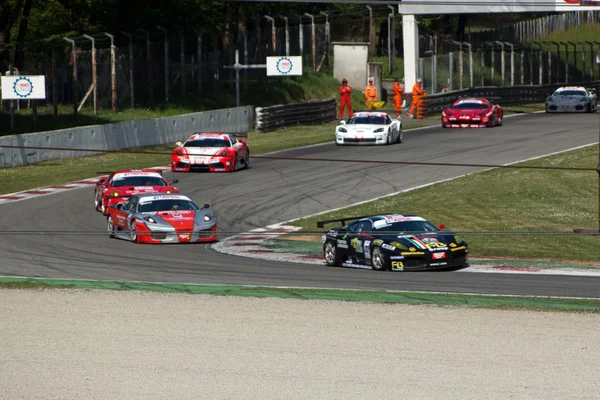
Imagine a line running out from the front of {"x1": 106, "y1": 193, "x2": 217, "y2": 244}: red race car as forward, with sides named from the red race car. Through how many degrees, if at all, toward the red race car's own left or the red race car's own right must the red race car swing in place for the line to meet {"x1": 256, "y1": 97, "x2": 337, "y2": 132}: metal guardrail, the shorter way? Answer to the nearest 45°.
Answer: approximately 135° to the red race car's own left

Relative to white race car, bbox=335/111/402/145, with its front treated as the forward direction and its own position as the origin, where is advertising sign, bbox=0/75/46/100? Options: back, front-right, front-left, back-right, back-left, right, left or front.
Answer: right

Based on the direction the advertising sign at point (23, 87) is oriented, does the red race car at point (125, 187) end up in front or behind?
in front

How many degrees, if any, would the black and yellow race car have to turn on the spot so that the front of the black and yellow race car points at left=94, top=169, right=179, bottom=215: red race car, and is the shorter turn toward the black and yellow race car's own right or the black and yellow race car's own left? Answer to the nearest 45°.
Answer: approximately 180°

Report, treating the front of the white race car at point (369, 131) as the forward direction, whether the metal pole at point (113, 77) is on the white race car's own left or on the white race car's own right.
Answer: on the white race car's own right

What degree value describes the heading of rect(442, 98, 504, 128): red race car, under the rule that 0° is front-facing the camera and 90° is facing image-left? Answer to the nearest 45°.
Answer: approximately 0°

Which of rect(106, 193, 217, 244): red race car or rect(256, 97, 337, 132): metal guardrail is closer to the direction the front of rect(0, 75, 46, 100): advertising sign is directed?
the red race car

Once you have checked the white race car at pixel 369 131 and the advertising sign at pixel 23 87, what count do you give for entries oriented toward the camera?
2

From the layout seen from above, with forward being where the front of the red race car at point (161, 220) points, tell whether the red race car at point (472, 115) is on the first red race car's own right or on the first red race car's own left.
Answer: on the first red race car's own left

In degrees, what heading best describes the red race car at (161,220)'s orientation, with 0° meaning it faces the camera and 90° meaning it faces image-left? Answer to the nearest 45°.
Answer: approximately 315°

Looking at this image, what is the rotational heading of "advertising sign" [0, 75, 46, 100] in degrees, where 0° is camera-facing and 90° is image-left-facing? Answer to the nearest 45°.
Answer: approximately 0°

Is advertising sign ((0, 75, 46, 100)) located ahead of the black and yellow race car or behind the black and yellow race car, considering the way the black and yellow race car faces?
behind

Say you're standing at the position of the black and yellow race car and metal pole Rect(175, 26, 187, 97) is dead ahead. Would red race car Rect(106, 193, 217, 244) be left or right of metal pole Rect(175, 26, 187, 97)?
left

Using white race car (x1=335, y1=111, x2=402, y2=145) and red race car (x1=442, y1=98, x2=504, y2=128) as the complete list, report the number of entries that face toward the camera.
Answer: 2

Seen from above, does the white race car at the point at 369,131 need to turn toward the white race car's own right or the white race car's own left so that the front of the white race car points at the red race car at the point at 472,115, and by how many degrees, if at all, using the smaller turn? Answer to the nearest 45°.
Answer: approximately 135° to the white race car's own left
